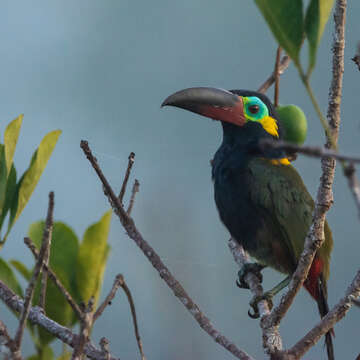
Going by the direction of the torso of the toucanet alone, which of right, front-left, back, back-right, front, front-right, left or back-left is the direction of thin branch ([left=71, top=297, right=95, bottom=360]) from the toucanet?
front

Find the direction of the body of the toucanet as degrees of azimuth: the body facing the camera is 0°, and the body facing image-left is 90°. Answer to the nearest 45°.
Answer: approximately 90°

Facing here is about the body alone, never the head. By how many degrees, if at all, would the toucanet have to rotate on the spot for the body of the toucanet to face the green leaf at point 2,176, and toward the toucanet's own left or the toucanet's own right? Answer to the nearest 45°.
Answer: approximately 45° to the toucanet's own left

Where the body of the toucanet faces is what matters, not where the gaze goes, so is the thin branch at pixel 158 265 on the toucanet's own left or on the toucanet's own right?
on the toucanet's own right

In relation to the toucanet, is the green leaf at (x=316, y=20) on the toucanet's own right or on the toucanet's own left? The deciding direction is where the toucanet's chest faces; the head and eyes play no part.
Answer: on the toucanet's own left
